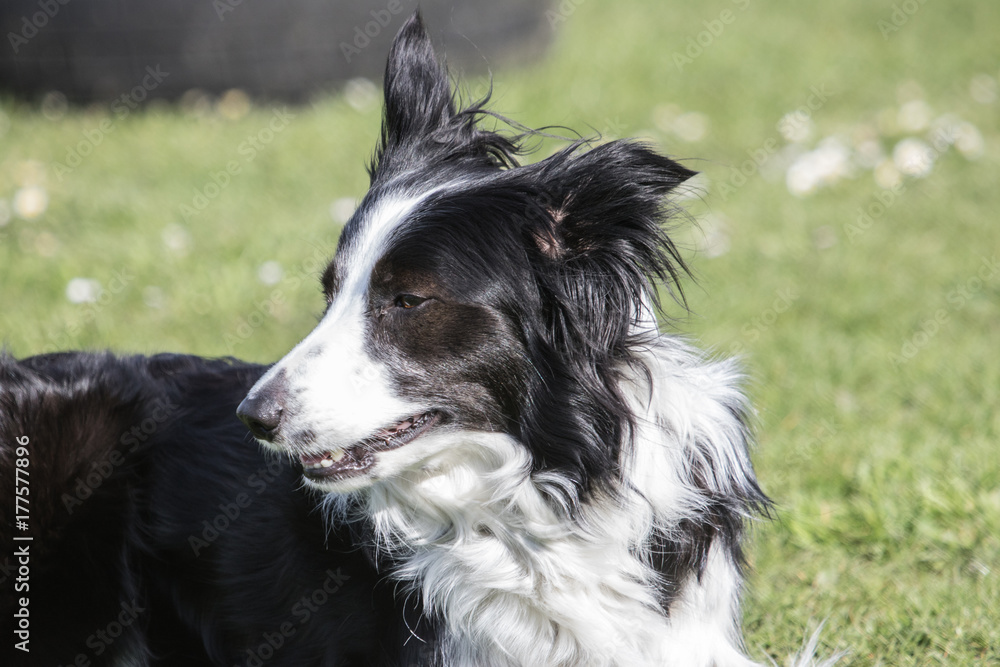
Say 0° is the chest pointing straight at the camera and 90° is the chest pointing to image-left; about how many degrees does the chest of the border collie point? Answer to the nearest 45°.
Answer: approximately 315°

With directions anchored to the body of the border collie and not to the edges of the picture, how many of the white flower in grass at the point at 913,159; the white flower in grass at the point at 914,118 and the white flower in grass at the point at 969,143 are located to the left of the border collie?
3

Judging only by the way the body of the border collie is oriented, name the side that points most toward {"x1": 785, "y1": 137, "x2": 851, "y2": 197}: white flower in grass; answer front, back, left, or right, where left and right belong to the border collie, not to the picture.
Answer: left

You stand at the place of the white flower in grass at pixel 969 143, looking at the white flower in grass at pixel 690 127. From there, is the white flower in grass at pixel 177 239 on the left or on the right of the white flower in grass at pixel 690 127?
left

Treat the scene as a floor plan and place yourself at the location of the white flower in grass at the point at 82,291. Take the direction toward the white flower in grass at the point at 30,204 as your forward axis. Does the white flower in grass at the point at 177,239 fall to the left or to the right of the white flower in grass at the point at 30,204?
right

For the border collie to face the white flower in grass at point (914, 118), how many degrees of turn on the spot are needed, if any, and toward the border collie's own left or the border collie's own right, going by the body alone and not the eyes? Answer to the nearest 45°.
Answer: approximately 90° to the border collie's own left

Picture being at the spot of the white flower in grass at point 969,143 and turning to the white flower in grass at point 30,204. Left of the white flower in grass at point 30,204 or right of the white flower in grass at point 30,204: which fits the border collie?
left

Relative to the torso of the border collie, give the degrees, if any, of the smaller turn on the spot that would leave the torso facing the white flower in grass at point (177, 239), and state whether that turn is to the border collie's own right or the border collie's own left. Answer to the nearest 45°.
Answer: approximately 135° to the border collie's own left

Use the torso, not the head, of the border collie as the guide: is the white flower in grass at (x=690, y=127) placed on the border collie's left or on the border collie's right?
on the border collie's left

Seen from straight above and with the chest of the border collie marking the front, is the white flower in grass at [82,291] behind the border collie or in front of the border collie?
behind

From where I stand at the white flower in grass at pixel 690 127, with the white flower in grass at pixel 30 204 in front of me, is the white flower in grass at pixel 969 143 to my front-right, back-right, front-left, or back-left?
back-left
